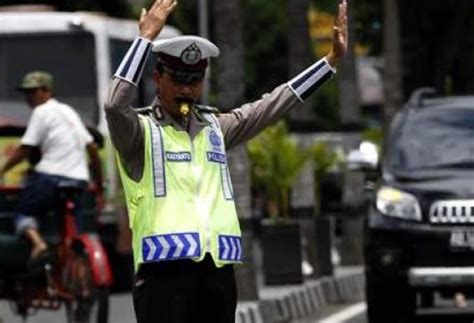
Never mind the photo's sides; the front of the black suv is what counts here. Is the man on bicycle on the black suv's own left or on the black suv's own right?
on the black suv's own right

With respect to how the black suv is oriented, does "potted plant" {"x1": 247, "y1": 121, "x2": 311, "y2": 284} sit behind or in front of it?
behind

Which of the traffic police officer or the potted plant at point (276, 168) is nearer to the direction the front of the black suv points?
the traffic police officer

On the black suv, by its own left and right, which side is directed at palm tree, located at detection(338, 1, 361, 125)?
back

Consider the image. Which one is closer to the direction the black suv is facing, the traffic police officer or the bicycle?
the traffic police officer

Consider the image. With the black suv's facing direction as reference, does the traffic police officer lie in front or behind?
in front

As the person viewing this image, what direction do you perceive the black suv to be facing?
facing the viewer

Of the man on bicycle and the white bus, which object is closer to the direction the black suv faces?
the man on bicycle

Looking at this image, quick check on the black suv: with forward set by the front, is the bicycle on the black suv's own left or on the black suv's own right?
on the black suv's own right

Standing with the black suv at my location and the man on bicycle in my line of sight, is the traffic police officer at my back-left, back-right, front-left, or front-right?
front-left

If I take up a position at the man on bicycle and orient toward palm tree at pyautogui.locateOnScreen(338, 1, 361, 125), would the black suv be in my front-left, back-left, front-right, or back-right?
front-right
